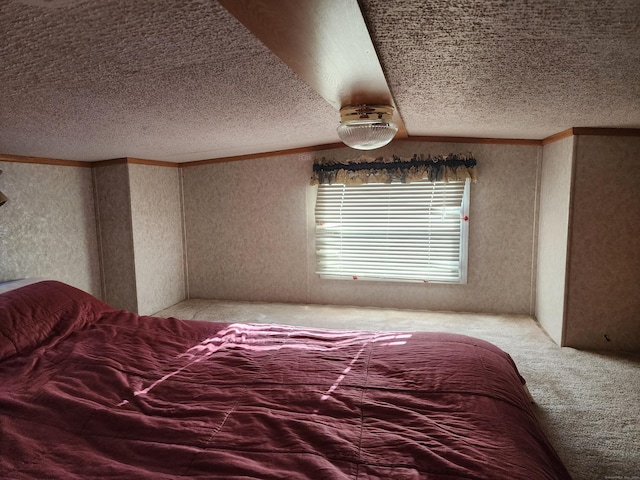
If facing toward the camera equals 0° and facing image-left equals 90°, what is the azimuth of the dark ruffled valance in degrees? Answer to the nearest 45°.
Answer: approximately 0°

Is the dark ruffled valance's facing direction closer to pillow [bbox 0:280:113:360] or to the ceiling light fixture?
the ceiling light fixture

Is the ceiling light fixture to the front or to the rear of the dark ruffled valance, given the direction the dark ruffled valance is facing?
to the front

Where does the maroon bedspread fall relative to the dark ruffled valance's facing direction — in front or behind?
in front
